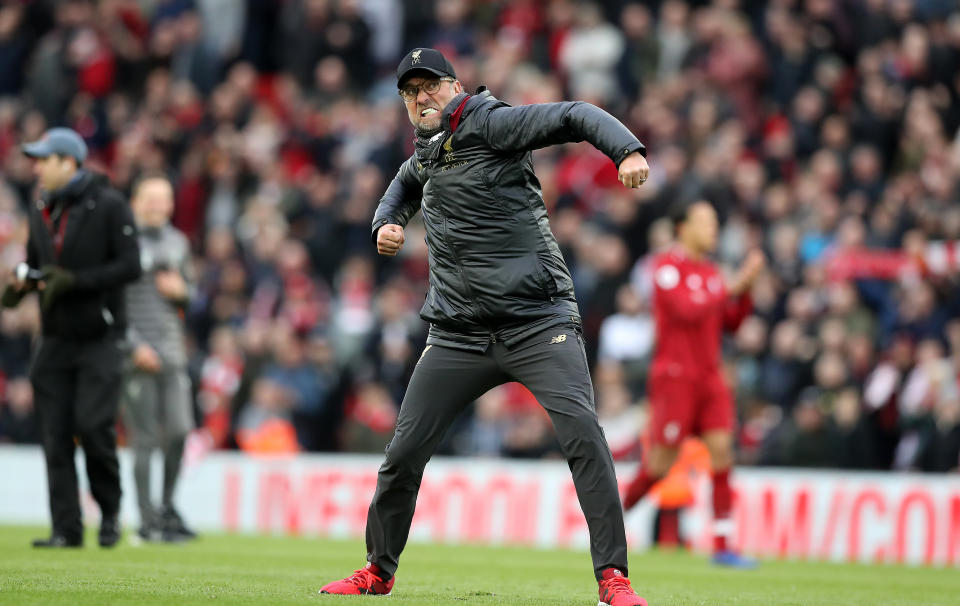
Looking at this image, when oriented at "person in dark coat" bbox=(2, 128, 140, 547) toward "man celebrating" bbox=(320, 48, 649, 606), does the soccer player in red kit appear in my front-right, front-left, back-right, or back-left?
front-left

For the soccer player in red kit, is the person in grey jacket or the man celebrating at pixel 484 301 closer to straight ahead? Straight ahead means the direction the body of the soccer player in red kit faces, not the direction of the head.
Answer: the man celebrating

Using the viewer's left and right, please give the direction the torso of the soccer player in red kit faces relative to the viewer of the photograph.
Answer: facing the viewer and to the right of the viewer

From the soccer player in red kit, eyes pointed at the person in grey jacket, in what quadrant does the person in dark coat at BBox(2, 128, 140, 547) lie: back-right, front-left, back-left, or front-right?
front-left

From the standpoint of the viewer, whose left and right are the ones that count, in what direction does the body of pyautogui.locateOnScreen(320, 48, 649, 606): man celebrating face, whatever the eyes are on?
facing the viewer and to the left of the viewer

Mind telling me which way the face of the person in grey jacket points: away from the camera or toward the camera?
toward the camera

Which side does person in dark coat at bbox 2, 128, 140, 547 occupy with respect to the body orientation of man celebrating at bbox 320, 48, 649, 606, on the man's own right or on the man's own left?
on the man's own right

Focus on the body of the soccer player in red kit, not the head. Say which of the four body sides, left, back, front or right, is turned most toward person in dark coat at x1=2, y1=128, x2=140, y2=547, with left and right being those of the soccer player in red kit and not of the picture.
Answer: right

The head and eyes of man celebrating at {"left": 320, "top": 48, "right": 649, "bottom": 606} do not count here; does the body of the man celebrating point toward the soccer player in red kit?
no

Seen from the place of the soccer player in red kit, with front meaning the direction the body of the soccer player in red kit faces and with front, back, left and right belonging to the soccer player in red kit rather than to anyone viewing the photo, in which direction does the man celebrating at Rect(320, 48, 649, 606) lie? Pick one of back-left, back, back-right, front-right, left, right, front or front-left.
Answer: front-right

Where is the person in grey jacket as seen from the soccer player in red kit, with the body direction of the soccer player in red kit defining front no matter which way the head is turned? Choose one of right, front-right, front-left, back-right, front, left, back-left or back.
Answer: back-right

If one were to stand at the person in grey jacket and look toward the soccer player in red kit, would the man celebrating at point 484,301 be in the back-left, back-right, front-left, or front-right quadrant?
front-right

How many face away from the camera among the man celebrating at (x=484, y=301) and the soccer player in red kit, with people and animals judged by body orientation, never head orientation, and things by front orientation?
0
